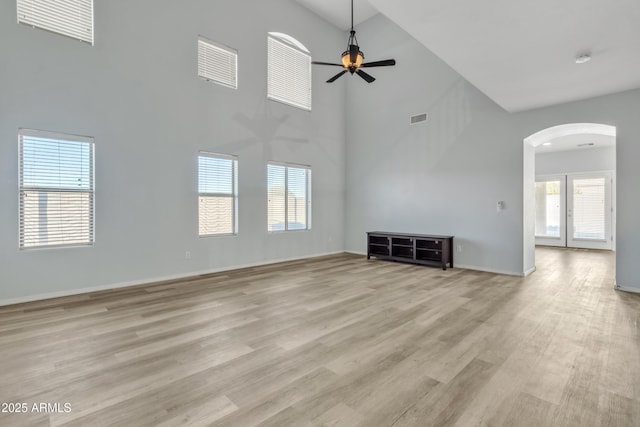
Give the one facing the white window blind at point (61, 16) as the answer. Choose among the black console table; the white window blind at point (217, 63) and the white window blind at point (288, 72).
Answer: the black console table

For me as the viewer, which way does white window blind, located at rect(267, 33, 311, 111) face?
facing the viewer and to the right of the viewer

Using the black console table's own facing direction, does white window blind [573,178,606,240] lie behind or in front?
behind

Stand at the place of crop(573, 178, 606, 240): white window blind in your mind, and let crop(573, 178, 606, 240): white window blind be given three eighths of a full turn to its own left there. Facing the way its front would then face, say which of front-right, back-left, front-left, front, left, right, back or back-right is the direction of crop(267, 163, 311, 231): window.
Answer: back

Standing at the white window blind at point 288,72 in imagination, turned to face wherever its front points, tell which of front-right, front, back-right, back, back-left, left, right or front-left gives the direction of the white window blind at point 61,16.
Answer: right

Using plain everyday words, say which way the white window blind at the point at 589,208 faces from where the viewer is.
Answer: facing the viewer

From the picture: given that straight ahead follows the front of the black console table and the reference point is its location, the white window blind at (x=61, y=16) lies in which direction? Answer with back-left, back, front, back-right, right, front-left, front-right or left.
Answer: front

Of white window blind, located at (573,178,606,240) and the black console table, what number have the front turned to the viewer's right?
0

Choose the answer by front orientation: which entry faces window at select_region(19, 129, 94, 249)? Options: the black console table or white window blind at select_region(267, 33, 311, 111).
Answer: the black console table

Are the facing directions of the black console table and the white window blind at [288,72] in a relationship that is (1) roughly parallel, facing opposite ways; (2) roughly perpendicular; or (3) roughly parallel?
roughly perpendicular

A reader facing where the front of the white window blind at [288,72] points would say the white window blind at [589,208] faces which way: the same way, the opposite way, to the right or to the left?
to the right

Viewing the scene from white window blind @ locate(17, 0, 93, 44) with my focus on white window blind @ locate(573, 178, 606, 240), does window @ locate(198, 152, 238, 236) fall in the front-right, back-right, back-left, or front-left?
front-left

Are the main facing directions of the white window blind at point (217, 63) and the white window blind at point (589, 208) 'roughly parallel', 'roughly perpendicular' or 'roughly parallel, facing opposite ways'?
roughly perpendicular

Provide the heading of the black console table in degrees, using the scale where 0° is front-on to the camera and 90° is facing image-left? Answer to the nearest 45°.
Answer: approximately 45°

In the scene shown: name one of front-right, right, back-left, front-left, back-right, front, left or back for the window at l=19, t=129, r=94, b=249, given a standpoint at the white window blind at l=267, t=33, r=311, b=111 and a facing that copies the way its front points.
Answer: right

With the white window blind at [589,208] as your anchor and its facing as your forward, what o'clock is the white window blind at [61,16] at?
the white window blind at [61,16] is roughly at 1 o'clock from the white window blind at [589,208].
